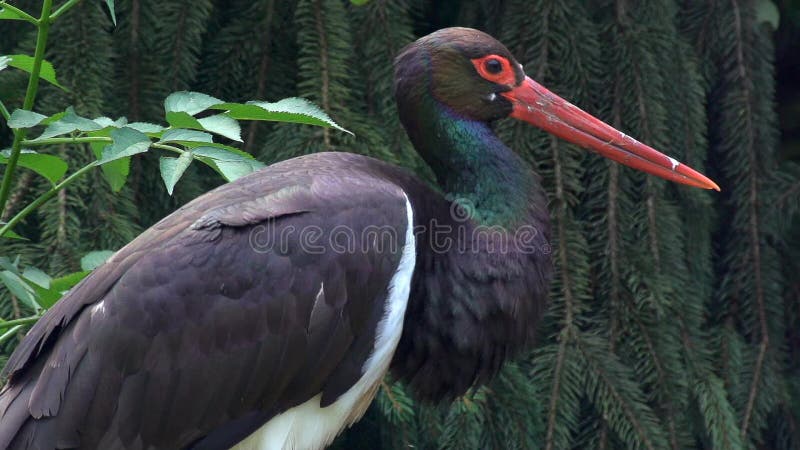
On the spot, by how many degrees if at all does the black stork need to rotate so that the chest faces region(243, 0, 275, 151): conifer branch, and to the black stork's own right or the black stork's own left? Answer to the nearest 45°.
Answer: approximately 90° to the black stork's own left

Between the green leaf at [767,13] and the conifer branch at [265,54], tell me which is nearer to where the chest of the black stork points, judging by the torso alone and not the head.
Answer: the green leaf

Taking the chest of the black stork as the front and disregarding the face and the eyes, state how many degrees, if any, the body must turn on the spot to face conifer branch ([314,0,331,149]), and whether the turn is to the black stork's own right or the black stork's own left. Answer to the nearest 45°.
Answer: approximately 90° to the black stork's own left

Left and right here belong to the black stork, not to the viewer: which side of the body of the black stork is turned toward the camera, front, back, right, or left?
right

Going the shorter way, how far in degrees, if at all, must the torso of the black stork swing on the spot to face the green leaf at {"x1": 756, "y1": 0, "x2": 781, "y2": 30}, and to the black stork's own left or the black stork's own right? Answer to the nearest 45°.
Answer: approximately 45° to the black stork's own left
